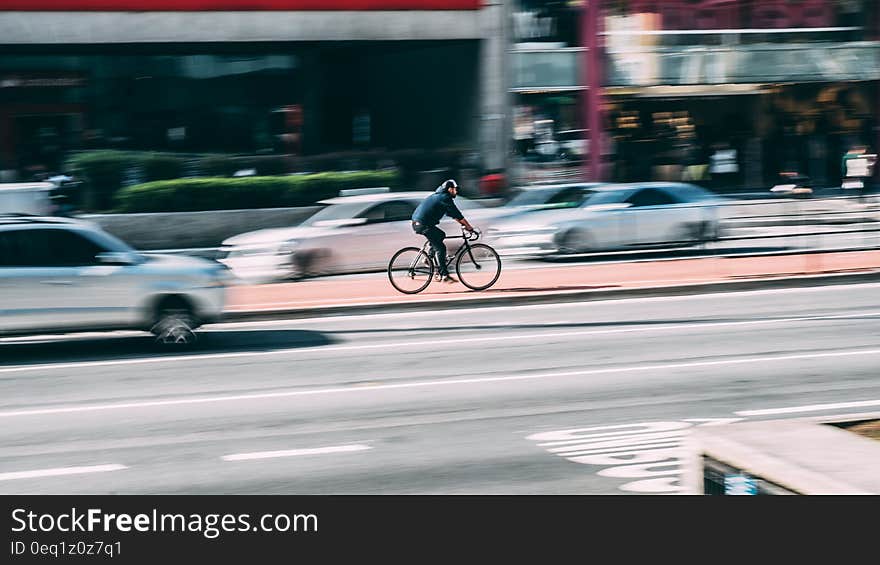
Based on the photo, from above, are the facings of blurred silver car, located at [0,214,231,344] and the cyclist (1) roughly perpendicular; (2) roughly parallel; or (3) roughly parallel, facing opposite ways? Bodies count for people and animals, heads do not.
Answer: roughly parallel

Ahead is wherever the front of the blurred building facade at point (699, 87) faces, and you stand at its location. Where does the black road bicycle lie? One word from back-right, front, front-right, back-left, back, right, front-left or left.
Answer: front

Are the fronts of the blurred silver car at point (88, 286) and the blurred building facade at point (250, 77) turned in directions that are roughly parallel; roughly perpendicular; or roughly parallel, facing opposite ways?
roughly perpendicular

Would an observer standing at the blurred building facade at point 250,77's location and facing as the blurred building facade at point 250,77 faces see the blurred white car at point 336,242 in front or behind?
in front

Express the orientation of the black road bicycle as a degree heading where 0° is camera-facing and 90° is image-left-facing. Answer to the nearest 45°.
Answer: approximately 270°

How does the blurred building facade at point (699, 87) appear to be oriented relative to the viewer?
toward the camera

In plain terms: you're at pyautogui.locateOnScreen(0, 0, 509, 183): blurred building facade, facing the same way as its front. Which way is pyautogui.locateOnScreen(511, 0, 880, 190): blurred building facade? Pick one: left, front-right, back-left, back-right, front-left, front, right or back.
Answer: left

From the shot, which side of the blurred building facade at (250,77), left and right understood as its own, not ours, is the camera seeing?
front

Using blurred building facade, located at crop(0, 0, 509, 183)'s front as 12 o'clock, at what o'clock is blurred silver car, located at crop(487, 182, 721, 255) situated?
The blurred silver car is roughly at 11 o'clock from the blurred building facade.

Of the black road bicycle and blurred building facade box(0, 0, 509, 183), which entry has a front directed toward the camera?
the blurred building facade

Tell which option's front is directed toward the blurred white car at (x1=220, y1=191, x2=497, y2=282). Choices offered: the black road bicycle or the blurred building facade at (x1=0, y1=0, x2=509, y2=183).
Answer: the blurred building facade

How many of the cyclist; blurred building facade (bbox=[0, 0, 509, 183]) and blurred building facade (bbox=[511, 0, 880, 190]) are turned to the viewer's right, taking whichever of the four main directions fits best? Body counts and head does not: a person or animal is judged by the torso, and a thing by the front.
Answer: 1

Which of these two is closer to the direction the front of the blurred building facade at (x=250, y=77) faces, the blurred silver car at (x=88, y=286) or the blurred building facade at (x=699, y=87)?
the blurred silver car

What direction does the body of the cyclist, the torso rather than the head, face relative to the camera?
to the viewer's right

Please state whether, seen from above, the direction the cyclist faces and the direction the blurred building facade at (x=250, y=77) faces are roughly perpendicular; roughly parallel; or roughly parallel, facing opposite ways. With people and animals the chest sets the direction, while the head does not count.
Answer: roughly perpendicular

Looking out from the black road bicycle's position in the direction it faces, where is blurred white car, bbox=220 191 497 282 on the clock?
The blurred white car is roughly at 8 o'clock from the black road bicycle.

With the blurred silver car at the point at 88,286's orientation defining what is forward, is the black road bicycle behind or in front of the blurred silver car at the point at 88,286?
in front

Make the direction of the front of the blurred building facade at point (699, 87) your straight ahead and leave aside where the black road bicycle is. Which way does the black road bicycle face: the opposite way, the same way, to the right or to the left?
to the left
